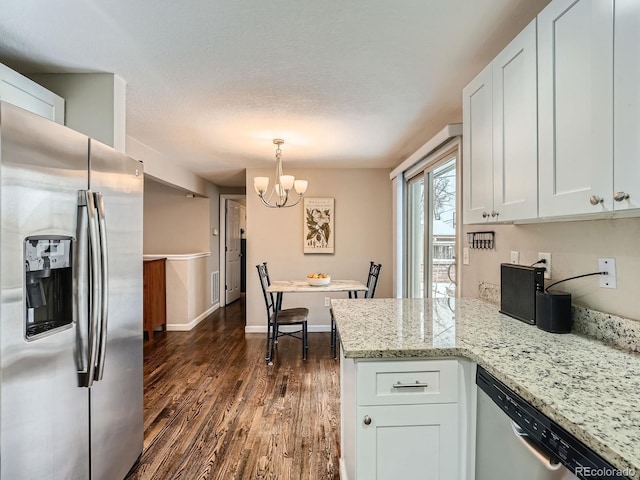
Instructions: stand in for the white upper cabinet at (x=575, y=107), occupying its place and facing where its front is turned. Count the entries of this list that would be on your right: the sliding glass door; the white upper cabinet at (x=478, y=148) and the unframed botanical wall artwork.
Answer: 3

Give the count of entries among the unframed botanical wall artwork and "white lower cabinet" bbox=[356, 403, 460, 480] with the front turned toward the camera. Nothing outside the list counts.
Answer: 2

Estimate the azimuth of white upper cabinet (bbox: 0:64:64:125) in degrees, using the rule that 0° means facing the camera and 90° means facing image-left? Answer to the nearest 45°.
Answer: approximately 315°

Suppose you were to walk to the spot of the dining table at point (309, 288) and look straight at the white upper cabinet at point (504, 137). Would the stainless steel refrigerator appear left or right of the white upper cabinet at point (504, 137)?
right

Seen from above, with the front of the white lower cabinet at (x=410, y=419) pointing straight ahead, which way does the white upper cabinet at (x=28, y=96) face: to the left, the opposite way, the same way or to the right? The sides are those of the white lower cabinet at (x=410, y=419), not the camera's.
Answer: to the left

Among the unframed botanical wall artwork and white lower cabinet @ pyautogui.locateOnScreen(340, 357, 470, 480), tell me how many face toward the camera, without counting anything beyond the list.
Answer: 2

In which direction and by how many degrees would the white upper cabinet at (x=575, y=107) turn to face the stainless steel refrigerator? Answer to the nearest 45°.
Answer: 0° — it already faces it

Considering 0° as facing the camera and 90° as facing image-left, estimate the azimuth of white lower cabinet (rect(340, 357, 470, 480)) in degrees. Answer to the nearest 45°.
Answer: approximately 0°
